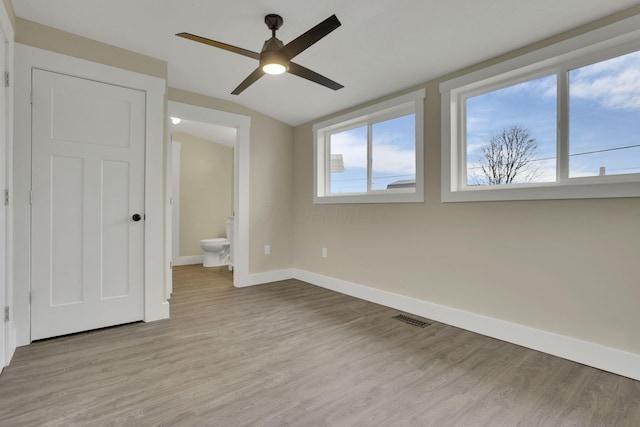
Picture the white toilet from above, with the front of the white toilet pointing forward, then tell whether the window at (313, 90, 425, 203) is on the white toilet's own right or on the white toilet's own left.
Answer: on the white toilet's own left

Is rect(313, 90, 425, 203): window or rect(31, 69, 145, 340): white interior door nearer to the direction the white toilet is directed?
the white interior door

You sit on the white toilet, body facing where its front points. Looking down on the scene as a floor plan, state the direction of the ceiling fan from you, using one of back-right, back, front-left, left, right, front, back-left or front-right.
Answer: left

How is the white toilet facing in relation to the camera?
to the viewer's left

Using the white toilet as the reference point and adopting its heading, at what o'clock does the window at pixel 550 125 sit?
The window is roughly at 8 o'clock from the white toilet.

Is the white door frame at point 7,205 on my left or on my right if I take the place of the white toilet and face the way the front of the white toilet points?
on my left

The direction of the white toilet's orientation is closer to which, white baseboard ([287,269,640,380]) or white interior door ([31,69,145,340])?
the white interior door

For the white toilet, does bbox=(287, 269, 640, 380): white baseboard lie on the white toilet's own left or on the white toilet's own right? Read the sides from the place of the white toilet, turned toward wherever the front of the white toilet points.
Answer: on the white toilet's own left
